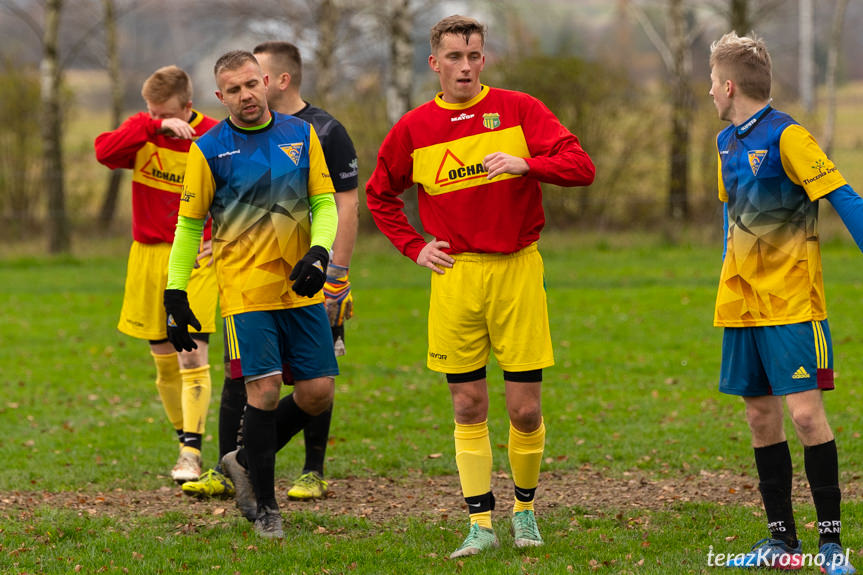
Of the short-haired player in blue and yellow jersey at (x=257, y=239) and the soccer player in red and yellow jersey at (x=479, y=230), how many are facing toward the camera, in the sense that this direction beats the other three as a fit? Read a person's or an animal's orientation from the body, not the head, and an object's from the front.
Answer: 2

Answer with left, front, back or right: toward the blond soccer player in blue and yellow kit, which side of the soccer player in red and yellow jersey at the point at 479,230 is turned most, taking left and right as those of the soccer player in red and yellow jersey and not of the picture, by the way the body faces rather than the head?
left

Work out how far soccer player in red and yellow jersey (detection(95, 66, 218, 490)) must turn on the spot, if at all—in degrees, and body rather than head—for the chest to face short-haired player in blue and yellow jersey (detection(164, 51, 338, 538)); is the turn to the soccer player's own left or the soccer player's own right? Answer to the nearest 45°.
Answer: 0° — they already face them

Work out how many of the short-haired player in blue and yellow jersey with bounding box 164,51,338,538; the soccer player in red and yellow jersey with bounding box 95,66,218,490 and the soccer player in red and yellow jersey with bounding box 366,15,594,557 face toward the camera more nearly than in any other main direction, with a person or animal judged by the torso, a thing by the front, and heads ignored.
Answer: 3

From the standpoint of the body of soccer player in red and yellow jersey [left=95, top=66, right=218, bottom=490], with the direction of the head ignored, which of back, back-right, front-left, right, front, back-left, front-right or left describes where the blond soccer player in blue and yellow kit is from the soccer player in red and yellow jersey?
front-left

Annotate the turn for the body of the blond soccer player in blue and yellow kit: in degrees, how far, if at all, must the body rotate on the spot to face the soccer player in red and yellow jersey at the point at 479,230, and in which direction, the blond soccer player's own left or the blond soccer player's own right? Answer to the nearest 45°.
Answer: approximately 45° to the blond soccer player's own right

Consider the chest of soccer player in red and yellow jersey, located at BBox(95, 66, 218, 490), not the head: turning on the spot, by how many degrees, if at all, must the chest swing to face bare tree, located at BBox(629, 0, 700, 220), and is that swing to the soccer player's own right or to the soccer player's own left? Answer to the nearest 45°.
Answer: approximately 135° to the soccer player's own left

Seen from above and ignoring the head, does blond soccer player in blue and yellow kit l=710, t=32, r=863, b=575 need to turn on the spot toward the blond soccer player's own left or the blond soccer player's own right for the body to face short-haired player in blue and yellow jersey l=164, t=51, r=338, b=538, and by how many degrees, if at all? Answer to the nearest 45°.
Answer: approximately 45° to the blond soccer player's own right

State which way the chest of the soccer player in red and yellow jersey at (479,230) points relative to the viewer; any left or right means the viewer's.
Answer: facing the viewer

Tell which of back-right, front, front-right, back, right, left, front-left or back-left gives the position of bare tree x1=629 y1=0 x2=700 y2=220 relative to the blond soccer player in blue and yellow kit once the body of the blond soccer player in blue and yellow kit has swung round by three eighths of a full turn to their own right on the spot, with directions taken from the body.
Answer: front

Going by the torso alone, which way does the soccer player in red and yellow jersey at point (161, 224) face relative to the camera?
toward the camera

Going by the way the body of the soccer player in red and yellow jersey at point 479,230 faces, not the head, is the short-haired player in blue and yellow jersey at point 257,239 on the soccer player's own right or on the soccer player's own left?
on the soccer player's own right

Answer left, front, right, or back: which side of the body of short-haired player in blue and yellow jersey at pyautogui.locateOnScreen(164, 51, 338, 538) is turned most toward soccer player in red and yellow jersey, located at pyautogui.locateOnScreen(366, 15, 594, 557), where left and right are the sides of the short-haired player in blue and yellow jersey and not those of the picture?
left

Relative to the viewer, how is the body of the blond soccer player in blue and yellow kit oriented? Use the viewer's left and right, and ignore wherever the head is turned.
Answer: facing the viewer and to the left of the viewer

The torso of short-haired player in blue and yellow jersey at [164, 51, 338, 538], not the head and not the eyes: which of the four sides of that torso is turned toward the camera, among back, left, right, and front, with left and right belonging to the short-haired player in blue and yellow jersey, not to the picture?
front

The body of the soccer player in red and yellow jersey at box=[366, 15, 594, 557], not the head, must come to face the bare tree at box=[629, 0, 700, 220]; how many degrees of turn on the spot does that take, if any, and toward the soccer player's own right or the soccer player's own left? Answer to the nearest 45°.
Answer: approximately 180°

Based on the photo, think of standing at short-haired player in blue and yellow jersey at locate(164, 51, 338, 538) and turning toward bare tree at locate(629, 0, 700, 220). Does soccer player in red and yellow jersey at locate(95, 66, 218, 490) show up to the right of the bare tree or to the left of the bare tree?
left
